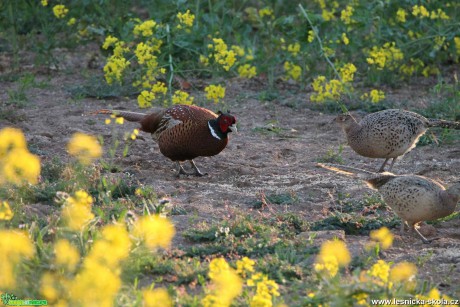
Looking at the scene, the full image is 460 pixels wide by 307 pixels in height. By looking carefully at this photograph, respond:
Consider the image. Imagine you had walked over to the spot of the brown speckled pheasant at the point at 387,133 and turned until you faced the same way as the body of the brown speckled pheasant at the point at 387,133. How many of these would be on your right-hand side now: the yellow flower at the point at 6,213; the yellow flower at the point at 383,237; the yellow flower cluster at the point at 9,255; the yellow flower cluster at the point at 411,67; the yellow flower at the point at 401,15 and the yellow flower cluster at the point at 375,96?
3

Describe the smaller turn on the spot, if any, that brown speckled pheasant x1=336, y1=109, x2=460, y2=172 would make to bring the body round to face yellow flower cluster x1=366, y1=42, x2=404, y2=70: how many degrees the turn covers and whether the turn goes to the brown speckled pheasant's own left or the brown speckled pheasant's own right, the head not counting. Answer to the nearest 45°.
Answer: approximately 90° to the brown speckled pheasant's own right

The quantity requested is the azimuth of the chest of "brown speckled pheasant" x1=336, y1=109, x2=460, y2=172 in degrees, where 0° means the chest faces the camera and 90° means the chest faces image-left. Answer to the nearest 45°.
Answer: approximately 90°

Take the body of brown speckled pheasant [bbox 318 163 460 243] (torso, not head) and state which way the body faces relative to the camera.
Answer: to the viewer's right

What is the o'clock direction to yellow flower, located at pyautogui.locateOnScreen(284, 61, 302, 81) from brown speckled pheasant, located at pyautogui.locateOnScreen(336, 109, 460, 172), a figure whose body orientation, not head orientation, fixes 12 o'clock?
The yellow flower is roughly at 2 o'clock from the brown speckled pheasant.

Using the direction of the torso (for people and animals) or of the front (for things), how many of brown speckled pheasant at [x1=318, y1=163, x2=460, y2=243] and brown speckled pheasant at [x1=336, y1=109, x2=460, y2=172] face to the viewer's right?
1

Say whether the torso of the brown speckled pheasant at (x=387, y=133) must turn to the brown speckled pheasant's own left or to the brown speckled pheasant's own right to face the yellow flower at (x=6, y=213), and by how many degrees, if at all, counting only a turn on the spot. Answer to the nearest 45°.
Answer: approximately 45° to the brown speckled pheasant's own left

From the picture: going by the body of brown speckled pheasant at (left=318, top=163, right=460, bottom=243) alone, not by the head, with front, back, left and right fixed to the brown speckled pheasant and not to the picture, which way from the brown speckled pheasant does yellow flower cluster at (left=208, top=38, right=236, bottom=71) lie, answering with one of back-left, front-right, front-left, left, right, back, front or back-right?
back-left

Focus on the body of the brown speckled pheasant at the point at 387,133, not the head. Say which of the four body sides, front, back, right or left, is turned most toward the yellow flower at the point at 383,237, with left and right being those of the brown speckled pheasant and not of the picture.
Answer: left

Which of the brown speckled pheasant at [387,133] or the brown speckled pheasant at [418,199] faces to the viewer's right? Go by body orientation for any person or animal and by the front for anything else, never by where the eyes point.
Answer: the brown speckled pheasant at [418,199]

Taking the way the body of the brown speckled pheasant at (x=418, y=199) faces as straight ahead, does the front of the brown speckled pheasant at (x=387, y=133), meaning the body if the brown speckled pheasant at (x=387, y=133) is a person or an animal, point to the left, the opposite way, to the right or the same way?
the opposite way

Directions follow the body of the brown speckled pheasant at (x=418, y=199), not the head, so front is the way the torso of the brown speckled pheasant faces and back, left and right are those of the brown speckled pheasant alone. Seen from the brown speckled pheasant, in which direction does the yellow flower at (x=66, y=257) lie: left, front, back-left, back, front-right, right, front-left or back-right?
back-right
